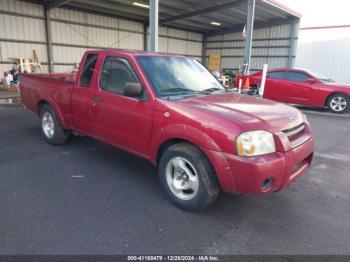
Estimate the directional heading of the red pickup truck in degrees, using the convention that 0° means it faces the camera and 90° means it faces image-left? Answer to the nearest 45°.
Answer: approximately 315°

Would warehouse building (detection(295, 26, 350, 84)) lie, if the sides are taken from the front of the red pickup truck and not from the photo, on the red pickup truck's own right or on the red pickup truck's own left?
on the red pickup truck's own left

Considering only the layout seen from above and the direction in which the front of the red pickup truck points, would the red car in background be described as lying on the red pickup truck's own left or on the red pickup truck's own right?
on the red pickup truck's own left
